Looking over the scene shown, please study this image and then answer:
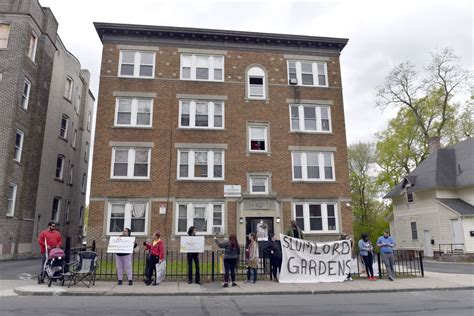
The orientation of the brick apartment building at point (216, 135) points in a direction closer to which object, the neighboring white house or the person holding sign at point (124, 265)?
the person holding sign

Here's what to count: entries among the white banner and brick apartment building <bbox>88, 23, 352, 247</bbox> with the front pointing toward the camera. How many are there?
2

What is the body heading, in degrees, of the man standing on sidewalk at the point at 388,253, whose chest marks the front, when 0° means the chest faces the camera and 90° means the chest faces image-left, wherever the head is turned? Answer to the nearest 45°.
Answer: approximately 0°

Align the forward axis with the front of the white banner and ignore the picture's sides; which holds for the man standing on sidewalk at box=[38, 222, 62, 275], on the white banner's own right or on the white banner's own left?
on the white banner's own right

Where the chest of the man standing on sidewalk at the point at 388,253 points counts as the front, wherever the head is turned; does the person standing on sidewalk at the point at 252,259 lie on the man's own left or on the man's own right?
on the man's own right

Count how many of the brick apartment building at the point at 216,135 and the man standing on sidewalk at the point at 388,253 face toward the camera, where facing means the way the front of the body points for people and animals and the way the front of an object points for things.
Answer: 2

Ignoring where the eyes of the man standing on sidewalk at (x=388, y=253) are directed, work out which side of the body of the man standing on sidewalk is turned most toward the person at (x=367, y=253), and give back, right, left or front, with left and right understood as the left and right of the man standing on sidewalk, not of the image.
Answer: right

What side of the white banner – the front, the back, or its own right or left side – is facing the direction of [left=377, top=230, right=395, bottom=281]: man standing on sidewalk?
left

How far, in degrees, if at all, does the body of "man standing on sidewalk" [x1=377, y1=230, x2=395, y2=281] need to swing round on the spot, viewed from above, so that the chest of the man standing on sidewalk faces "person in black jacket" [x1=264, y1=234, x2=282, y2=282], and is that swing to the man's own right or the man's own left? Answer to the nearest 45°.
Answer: approximately 45° to the man's own right

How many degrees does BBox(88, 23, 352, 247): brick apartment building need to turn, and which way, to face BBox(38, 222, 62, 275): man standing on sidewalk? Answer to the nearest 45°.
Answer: approximately 45° to its right

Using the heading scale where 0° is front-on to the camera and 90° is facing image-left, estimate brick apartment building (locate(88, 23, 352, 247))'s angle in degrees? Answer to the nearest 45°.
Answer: approximately 0°

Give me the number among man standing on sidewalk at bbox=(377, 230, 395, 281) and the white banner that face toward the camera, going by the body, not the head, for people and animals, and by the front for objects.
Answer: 2

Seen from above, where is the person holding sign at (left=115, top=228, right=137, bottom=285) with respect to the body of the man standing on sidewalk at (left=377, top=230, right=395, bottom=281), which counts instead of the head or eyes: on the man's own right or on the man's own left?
on the man's own right
